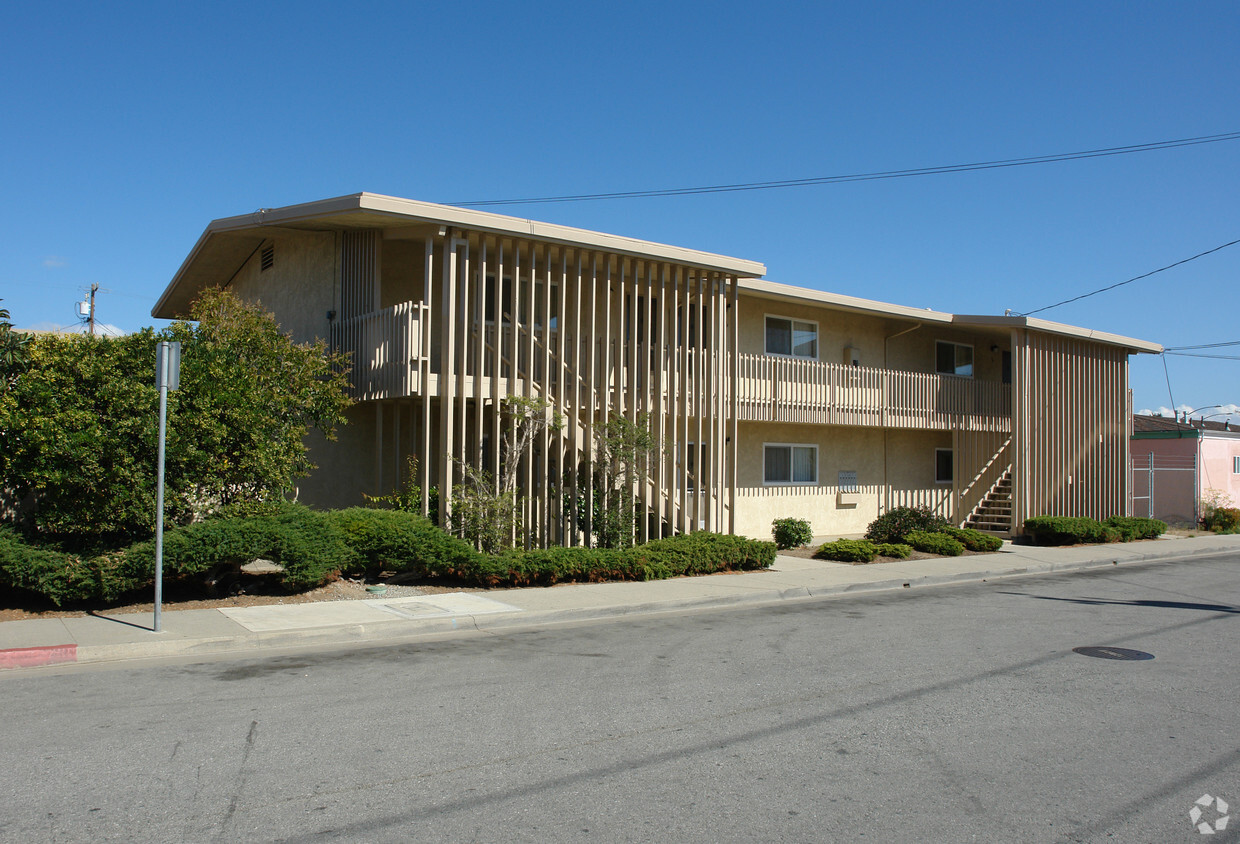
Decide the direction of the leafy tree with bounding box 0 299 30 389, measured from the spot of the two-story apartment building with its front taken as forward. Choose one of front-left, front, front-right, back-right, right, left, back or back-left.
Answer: right

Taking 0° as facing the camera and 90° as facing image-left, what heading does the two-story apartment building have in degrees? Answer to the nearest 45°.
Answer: approximately 315°

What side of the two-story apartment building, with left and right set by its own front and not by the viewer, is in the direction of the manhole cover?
front

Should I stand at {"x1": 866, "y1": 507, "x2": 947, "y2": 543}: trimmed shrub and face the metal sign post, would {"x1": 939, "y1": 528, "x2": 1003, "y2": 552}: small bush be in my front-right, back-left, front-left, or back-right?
front-left

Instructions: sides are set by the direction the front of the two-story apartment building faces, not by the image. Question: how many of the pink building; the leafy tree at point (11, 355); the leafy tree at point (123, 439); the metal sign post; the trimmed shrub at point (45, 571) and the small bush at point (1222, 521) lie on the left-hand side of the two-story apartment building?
2

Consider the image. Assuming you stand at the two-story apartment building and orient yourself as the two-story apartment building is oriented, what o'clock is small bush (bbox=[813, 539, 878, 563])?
The small bush is roughly at 10 o'clock from the two-story apartment building.

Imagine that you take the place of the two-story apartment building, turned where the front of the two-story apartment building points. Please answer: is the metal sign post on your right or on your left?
on your right

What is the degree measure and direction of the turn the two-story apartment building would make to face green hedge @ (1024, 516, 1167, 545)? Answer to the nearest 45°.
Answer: approximately 90° to its left

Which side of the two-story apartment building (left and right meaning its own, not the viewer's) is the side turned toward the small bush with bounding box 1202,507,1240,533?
left

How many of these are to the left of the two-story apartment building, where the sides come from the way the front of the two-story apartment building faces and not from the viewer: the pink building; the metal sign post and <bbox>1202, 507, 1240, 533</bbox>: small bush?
2

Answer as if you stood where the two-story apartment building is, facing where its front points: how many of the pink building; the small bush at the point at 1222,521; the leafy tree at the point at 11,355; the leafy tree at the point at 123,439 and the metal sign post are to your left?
2

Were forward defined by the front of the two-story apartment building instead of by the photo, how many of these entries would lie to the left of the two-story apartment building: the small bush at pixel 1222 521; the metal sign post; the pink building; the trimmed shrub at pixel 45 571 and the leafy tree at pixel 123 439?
2
